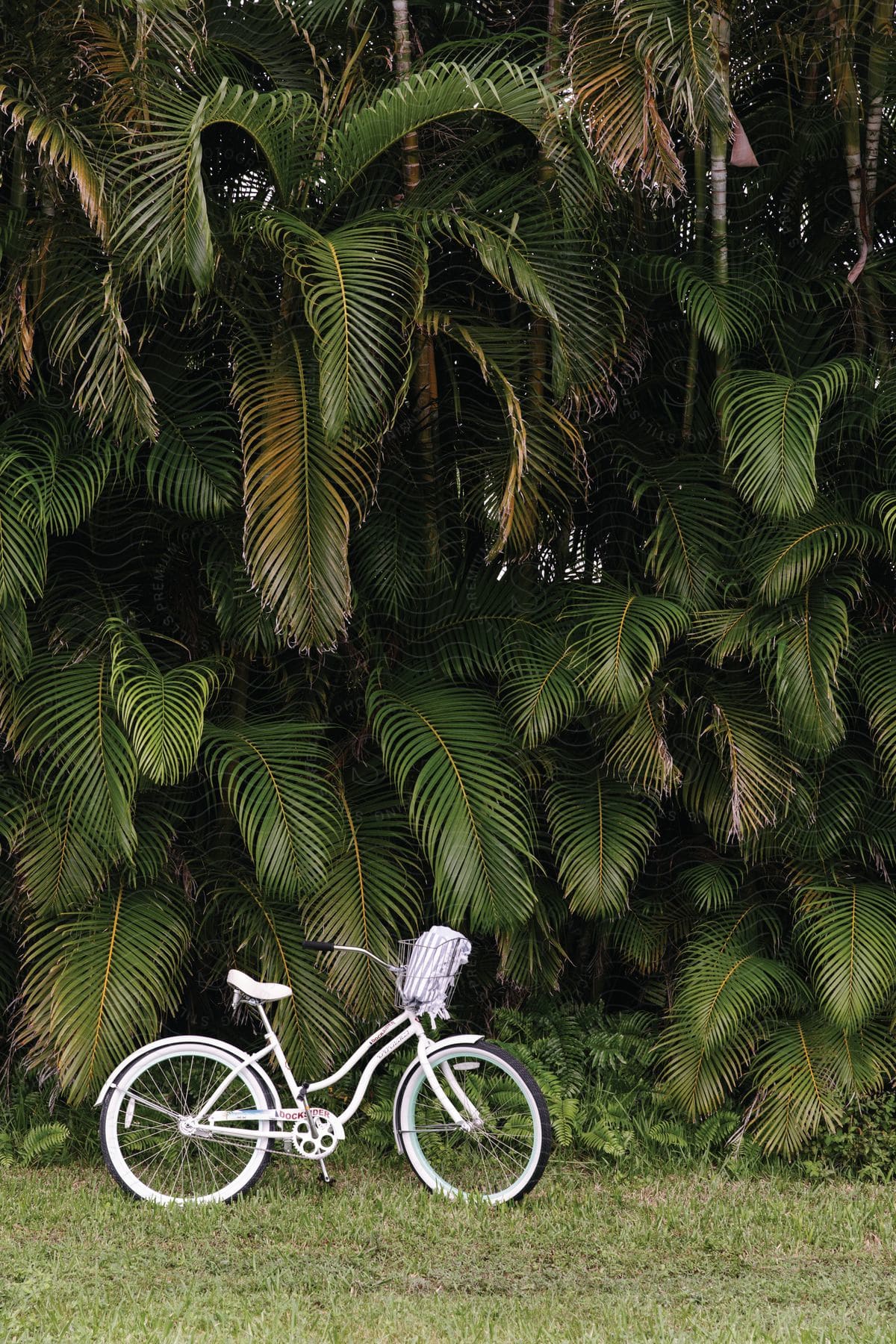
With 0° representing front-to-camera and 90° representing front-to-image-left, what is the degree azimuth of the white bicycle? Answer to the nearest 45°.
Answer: approximately 270°
